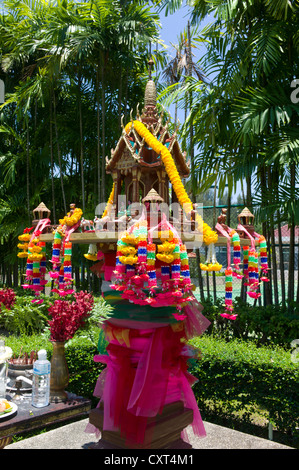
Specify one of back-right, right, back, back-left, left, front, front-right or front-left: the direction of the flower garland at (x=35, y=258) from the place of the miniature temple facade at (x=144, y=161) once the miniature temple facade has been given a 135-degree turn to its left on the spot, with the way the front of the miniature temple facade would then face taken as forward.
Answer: back

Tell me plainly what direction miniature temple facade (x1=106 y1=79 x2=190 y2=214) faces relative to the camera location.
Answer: facing the viewer and to the left of the viewer

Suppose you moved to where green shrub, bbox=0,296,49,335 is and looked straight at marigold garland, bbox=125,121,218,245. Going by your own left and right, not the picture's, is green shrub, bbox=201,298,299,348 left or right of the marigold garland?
left

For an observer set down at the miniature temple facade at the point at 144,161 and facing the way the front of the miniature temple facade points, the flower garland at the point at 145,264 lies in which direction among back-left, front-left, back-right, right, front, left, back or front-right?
front-left

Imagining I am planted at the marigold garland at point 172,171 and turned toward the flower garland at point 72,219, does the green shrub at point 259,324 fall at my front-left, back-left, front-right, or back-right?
back-right
